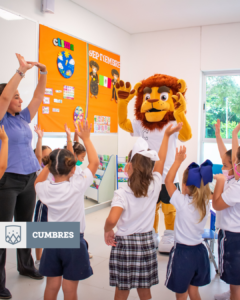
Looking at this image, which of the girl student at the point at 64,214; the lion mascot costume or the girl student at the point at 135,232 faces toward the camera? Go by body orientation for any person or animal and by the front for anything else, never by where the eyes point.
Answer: the lion mascot costume

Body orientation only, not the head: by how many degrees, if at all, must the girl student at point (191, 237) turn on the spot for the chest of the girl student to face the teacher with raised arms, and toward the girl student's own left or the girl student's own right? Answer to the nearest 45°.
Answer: approximately 45° to the girl student's own left

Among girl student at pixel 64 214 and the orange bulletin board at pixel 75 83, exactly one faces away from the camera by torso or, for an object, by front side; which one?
the girl student

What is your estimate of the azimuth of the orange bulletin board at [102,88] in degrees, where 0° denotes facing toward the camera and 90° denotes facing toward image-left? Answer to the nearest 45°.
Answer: approximately 315°

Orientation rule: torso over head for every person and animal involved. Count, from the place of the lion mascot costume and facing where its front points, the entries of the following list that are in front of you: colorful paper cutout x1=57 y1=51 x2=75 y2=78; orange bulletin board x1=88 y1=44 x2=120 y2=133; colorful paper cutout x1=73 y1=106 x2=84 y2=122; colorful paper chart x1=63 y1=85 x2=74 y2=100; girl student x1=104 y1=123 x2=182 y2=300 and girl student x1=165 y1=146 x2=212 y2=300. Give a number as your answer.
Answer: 2

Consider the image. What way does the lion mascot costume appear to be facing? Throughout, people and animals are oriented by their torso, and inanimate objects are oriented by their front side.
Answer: toward the camera

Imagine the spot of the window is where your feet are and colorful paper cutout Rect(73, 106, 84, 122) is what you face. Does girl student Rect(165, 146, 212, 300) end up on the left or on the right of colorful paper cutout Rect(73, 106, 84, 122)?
left

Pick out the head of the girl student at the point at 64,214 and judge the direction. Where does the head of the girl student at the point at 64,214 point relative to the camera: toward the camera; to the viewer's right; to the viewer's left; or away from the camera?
away from the camera

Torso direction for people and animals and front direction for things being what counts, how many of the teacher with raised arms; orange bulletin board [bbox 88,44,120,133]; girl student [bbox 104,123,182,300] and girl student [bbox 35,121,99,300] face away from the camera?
2

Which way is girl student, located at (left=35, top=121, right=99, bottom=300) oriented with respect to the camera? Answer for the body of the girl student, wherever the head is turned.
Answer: away from the camera

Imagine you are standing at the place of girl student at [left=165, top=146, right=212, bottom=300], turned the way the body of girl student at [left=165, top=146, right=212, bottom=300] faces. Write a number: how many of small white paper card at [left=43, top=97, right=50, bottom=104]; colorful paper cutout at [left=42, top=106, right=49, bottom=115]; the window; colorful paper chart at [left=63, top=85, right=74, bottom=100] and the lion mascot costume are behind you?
0

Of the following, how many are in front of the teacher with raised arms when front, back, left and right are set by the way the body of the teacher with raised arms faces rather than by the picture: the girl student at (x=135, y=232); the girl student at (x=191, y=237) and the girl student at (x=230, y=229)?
3

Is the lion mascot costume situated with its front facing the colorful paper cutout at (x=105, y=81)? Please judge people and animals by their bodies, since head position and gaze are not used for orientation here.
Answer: no

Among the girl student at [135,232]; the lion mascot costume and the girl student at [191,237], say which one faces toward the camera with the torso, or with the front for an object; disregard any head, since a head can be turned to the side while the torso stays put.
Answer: the lion mascot costume

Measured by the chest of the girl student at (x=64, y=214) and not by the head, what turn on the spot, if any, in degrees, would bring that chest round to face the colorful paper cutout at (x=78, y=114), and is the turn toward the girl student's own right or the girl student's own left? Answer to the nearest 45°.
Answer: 0° — they already face it

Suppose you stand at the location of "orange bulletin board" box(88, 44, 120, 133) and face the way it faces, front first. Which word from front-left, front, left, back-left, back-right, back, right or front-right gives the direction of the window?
front-left

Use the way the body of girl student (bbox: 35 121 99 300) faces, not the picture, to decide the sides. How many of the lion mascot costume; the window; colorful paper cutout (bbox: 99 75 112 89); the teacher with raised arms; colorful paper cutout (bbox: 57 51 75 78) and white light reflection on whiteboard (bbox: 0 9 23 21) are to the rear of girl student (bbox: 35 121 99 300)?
0

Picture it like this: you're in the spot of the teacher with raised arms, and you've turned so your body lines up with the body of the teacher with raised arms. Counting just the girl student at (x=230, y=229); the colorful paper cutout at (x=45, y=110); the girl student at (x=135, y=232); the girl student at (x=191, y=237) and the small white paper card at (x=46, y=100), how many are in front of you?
3

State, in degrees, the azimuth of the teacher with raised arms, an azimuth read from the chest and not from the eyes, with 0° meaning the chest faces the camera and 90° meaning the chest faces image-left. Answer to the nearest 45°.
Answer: approximately 315°

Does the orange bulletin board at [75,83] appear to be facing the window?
no
